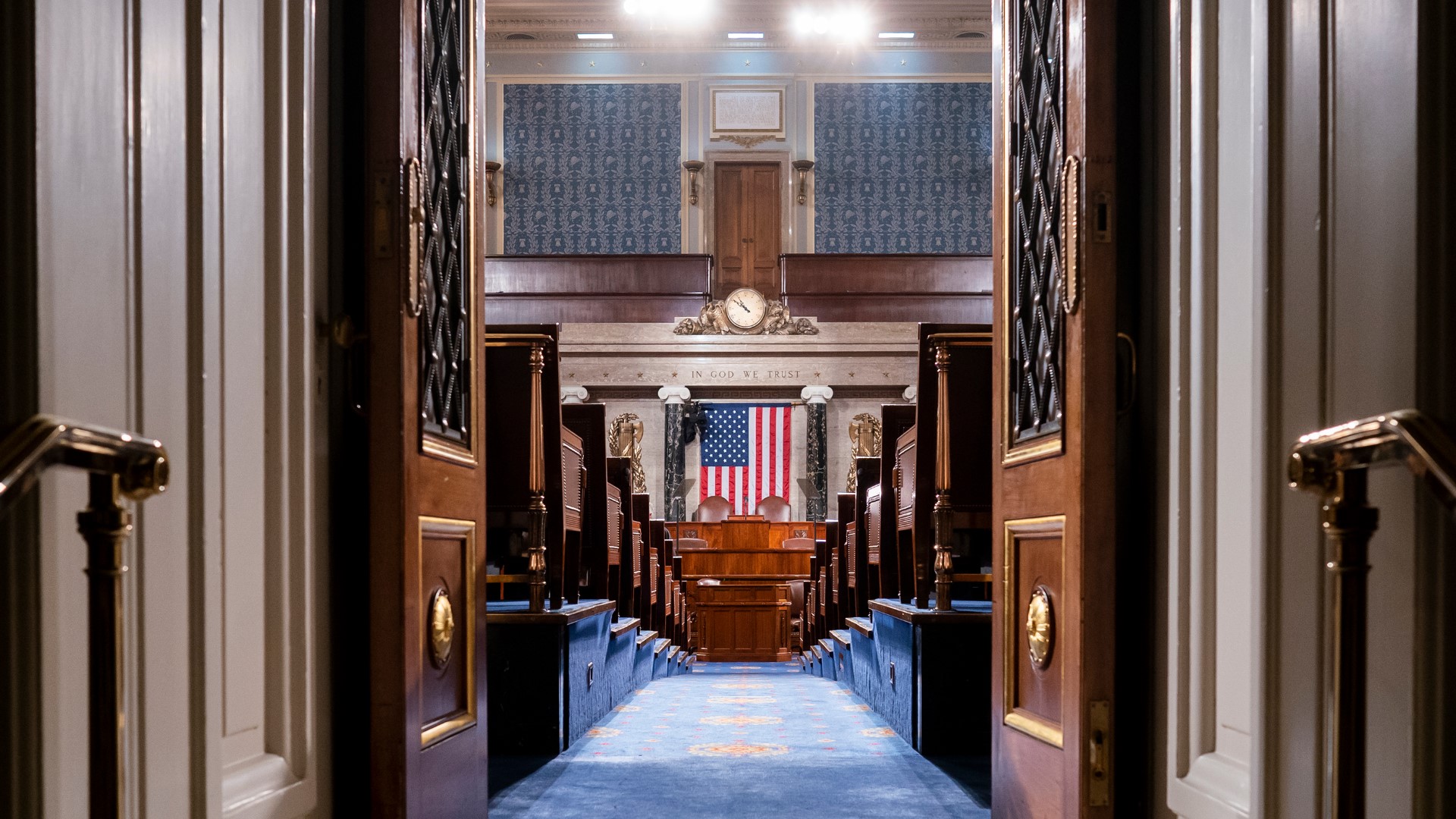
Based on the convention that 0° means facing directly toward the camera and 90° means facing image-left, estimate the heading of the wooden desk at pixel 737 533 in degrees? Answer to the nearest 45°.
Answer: approximately 0°

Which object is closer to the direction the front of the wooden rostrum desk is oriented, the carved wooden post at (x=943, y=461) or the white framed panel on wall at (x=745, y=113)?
the carved wooden post

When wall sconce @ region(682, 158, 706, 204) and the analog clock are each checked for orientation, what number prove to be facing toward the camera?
2

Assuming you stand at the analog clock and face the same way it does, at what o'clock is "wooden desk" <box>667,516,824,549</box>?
The wooden desk is roughly at 12 o'clock from the analog clock.

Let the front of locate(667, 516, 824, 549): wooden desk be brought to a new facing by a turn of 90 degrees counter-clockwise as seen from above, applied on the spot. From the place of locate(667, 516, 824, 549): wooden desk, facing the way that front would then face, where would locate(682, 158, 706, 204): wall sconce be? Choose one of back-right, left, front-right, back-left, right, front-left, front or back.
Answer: left

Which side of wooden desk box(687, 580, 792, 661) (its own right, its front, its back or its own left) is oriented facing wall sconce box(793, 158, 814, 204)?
back

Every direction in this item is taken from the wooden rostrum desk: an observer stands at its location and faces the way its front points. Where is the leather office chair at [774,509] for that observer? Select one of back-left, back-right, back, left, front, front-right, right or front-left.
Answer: back

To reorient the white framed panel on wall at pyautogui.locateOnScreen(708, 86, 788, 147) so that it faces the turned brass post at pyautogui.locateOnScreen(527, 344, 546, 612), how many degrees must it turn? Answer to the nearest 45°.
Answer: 0° — it already faces it
